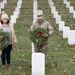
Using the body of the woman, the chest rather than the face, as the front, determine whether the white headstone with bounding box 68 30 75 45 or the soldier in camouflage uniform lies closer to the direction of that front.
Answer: the soldier in camouflage uniform

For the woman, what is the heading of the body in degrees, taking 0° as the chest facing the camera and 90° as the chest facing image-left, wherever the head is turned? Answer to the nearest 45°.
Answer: approximately 0°

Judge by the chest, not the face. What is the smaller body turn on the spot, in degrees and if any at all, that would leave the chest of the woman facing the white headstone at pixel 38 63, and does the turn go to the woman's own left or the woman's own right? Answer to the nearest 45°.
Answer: approximately 45° to the woman's own left

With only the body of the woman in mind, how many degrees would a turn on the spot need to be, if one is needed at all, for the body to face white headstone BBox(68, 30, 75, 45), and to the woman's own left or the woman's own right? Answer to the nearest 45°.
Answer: approximately 135° to the woman's own left

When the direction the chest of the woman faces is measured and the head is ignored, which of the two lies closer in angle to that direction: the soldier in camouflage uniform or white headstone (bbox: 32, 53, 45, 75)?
the white headstone

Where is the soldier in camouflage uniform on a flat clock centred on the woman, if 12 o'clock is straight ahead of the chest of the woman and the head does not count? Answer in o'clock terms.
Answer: The soldier in camouflage uniform is roughly at 9 o'clock from the woman.
